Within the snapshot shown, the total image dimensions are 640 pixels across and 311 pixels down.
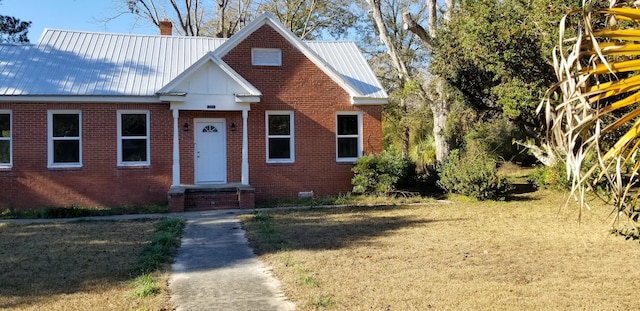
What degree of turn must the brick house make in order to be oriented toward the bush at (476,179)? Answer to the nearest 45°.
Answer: approximately 90° to its left

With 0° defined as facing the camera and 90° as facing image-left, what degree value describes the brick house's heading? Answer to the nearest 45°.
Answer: approximately 0°

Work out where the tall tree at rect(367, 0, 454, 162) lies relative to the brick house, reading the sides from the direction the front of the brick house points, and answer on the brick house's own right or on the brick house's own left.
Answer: on the brick house's own left

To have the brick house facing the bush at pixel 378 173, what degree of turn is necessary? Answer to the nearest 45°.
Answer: approximately 90° to its left

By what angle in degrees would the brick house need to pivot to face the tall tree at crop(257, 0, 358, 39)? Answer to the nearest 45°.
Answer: approximately 135° to its left

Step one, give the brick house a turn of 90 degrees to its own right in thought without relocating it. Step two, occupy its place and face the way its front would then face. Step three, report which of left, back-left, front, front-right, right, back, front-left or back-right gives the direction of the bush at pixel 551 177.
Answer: back
